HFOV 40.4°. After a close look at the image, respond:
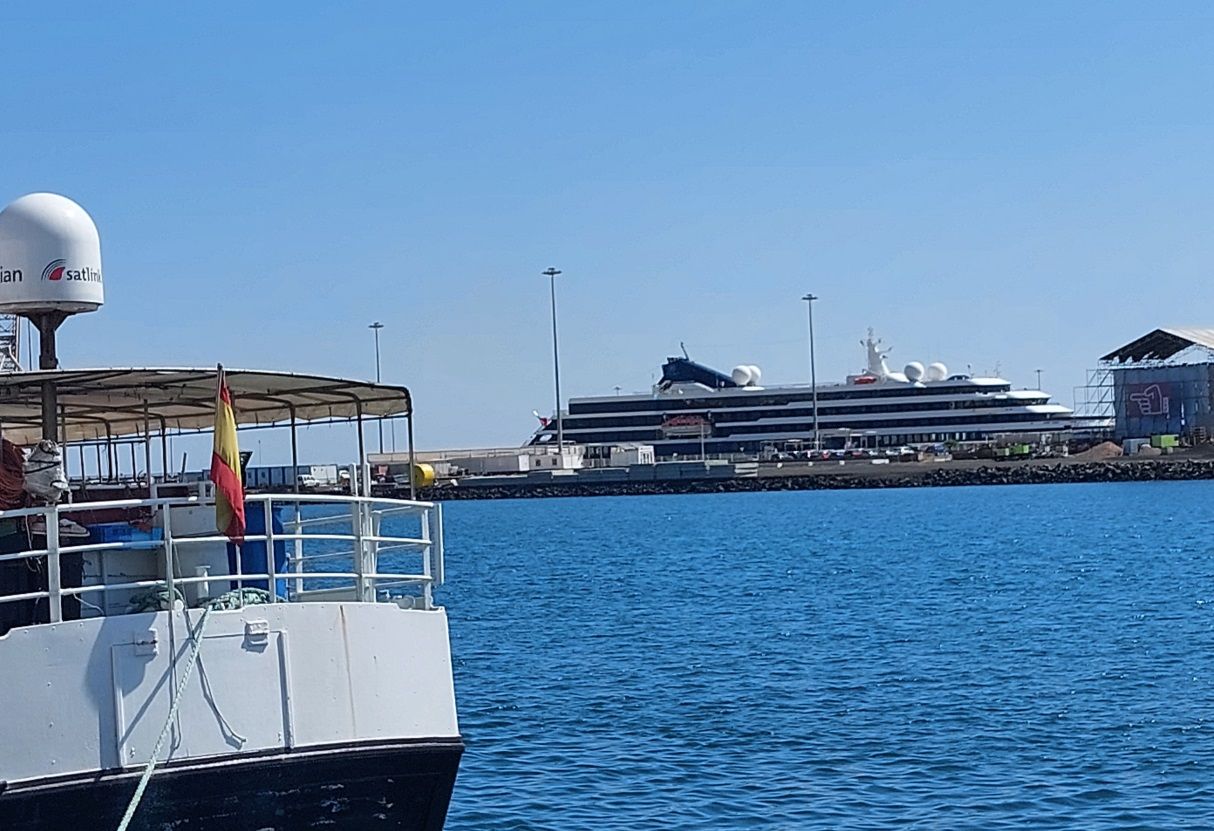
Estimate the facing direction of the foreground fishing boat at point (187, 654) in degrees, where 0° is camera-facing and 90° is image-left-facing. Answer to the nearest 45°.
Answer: approximately 180°

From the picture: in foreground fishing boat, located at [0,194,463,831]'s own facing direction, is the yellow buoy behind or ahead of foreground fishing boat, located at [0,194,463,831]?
ahead
